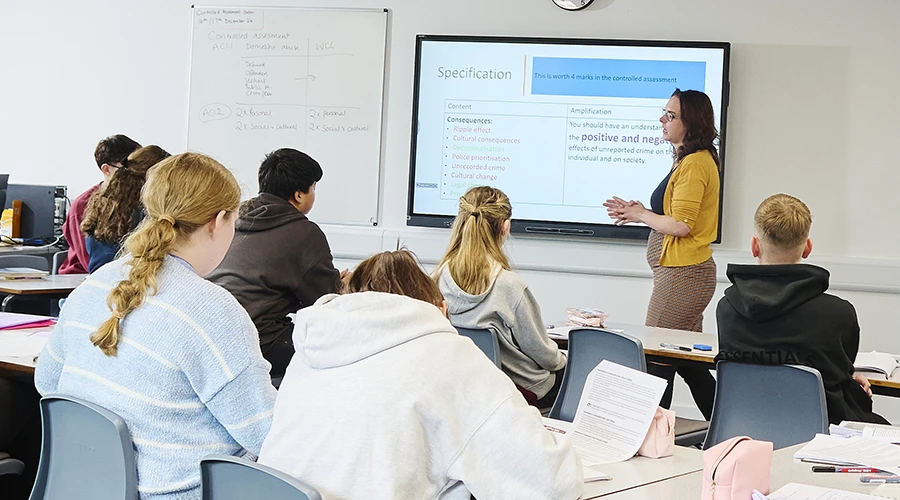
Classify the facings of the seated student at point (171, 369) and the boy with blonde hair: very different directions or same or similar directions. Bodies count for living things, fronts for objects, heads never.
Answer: same or similar directions

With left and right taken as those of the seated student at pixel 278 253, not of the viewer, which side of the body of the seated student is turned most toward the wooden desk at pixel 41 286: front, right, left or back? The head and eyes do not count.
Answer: left

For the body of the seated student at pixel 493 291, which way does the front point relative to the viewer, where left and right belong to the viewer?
facing away from the viewer and to the right of the viewer

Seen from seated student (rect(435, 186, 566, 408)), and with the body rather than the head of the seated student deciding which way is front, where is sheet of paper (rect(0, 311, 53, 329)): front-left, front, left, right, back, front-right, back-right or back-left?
back-left

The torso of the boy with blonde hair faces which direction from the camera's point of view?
away from the camera

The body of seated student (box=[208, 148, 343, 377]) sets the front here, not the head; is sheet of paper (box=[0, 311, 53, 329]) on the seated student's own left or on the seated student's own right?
on the seated student's own left

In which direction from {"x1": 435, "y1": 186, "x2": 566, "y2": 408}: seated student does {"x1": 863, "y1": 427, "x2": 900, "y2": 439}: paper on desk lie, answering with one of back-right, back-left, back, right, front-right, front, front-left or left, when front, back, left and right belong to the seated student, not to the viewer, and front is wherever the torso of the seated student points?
right

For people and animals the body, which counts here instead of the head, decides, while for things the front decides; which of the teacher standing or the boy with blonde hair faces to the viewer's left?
the teacher standing

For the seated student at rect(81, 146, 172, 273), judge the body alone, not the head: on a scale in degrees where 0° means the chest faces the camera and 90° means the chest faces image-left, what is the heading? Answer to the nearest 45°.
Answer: approximately 225°

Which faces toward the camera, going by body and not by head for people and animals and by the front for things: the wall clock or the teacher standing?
the wall clock

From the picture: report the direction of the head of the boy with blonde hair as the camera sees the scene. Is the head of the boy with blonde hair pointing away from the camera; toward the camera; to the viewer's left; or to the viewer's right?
away from the camera

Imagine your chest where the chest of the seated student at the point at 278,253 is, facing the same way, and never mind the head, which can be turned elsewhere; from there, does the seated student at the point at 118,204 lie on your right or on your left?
on your left

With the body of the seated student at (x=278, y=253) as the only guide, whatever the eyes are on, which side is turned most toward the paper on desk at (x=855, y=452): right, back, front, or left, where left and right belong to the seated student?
right

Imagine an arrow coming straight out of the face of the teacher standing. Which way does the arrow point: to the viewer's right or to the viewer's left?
to the viewer's left

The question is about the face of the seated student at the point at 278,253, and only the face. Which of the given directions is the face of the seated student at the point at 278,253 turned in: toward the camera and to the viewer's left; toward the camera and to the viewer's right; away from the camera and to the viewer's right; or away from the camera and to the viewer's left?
away from the camera and to the viewer's right

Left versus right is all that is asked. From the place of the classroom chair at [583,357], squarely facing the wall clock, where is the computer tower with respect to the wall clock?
left

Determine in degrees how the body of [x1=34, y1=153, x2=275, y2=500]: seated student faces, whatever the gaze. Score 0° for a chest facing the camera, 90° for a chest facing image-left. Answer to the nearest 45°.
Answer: approximately 225°

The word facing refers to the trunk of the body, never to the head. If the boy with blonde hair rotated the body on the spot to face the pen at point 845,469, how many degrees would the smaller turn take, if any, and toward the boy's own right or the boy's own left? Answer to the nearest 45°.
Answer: approximately 180°

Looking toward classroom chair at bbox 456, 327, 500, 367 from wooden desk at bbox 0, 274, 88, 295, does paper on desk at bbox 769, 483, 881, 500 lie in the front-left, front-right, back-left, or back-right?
front-right

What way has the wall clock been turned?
toward the camera

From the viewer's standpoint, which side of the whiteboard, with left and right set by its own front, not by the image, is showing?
front
